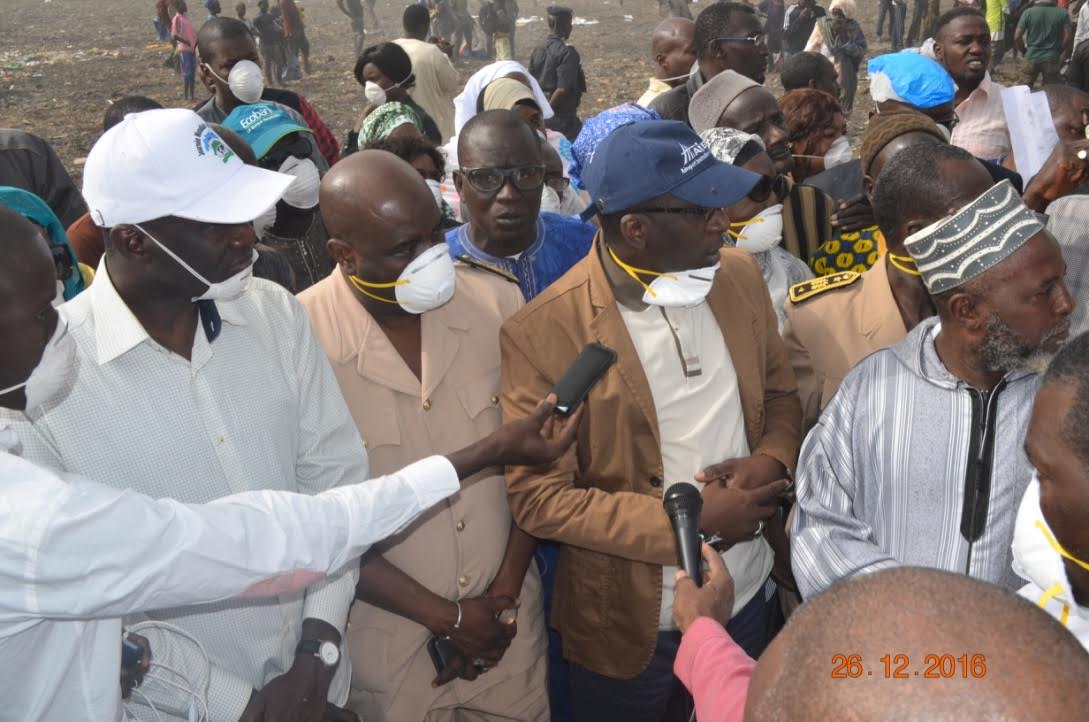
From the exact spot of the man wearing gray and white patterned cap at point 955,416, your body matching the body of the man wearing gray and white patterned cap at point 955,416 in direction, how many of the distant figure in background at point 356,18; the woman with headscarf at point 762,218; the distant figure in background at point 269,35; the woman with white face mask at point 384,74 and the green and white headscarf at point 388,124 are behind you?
5

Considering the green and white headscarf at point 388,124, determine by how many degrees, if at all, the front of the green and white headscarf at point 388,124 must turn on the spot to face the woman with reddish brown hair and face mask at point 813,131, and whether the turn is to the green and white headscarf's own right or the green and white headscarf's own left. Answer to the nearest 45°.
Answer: approximately 45° to the green and white headscarf's own left

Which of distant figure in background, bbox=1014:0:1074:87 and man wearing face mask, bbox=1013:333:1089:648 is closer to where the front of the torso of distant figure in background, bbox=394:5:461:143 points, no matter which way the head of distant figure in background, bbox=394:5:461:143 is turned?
the distant figure in background

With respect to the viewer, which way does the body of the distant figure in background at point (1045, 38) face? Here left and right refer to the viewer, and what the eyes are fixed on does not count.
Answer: facing away from the viewer

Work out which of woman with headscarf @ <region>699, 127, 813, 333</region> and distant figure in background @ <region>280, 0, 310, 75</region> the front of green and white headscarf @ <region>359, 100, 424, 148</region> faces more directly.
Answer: the woman with headscarf

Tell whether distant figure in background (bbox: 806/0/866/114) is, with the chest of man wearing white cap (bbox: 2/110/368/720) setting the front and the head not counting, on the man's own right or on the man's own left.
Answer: on the man's own left
